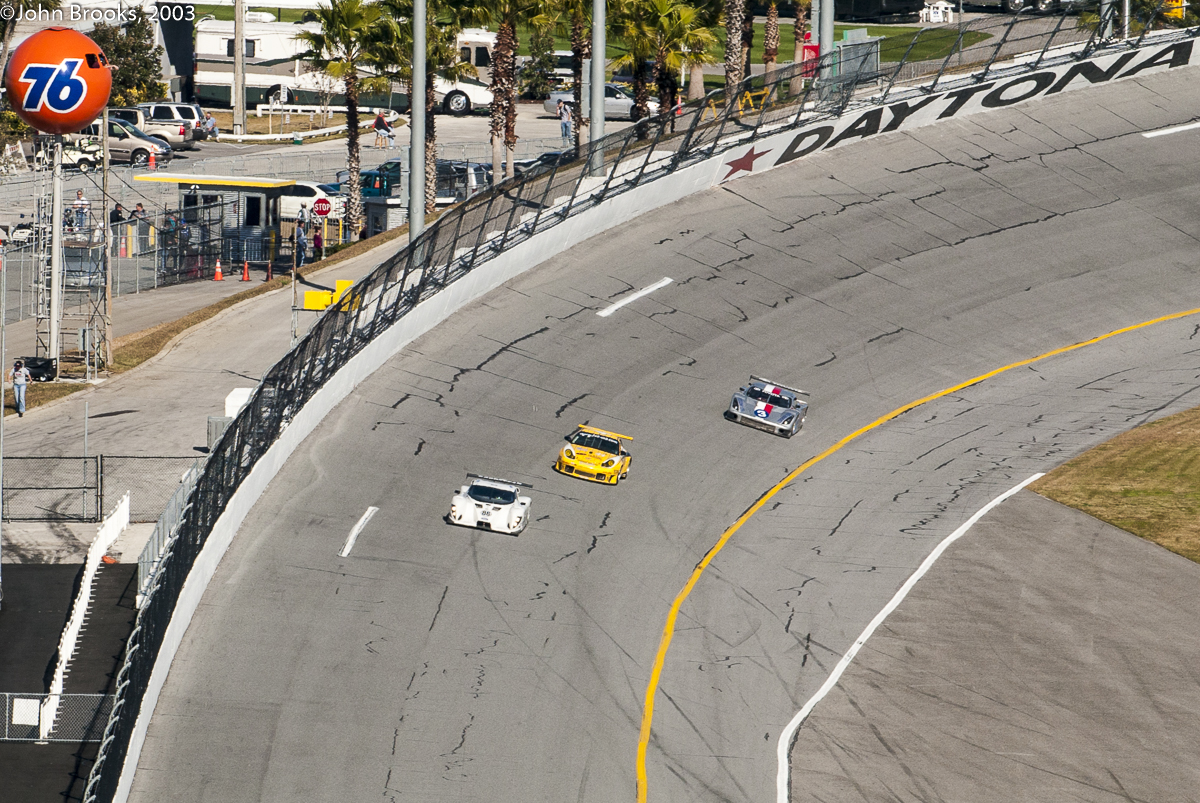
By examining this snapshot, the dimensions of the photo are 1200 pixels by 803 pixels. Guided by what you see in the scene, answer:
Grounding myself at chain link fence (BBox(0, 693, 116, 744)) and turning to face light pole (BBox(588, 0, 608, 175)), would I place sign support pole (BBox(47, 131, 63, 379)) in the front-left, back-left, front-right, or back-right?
front-left

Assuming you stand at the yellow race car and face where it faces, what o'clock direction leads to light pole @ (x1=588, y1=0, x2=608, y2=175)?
The light pole is roughly at 6 o'clock from the yellow race car.

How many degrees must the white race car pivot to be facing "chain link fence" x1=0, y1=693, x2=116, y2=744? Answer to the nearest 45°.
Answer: approximately 45° to its right

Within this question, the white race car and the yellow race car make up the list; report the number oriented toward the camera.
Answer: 2

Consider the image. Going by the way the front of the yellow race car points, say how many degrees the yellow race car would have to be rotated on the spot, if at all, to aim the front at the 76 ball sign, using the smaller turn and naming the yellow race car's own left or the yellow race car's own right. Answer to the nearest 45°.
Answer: approximately 135° to the yellow race car's own right

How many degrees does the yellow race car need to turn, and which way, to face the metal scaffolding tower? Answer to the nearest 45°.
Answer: approximately 135° to its right

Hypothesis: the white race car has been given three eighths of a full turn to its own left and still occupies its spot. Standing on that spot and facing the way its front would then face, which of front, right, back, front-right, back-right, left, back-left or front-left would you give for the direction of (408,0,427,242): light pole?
front-left

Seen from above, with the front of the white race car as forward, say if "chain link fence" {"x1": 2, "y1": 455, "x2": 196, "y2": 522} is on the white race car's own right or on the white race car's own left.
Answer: on the white race car's own right

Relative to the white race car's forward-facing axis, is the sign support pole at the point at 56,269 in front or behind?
behind

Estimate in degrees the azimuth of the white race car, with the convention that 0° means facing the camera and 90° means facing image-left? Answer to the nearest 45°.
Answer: approximately 0°

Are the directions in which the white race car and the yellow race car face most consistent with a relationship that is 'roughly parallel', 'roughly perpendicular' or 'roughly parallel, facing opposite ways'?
roughly parallel

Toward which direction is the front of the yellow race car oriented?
toward the camera
